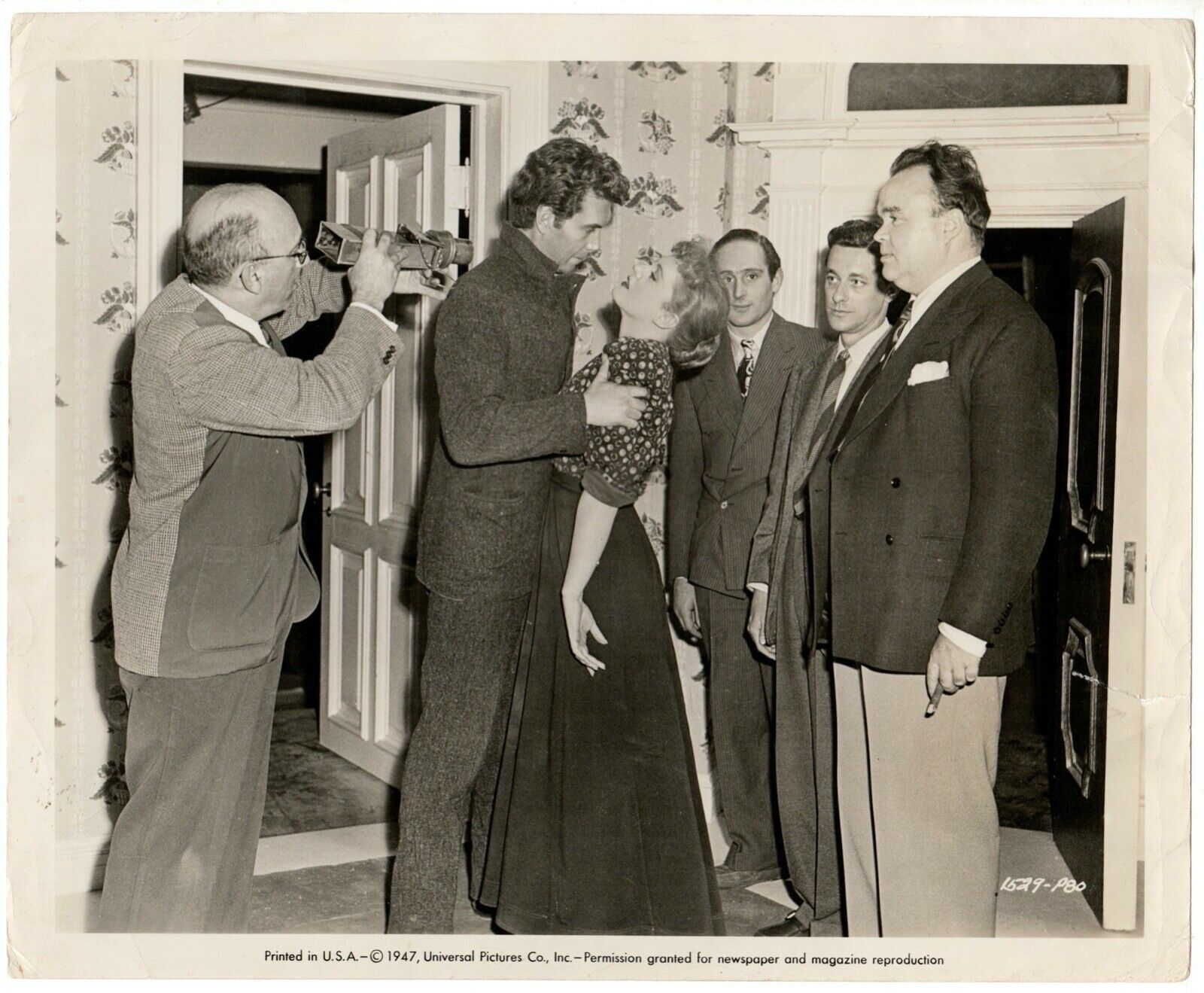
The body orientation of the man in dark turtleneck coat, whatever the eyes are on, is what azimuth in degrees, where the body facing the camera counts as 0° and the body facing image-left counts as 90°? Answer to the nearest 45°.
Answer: approximately 270°

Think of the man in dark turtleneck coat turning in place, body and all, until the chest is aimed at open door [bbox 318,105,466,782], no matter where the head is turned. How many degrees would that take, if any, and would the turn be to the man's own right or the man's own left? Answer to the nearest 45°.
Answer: approximately 90° to the man's own left
